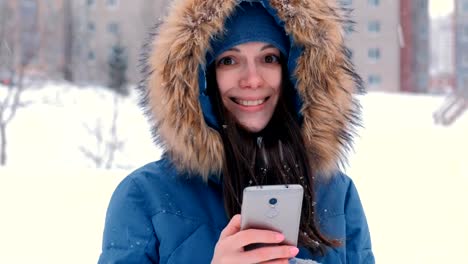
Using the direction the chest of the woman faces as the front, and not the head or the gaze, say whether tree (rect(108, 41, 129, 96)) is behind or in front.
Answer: behind

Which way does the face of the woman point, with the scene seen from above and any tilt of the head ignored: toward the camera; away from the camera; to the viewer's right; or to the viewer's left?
toward the camera

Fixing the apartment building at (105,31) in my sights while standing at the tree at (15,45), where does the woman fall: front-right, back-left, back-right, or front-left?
back-right

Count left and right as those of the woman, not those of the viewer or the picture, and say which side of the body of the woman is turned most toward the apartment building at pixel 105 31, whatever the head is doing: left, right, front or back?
back

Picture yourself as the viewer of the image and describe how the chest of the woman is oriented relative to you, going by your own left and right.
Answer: facing the viewer

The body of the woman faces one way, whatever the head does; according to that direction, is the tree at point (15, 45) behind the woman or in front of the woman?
behind
